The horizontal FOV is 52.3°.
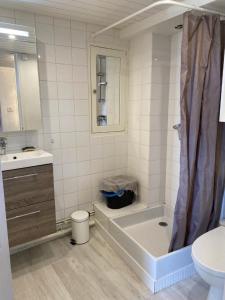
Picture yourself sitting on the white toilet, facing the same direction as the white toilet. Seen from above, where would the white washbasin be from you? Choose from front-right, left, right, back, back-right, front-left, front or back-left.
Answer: front-right

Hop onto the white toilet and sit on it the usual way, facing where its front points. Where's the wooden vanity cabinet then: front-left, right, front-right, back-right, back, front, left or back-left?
front-right

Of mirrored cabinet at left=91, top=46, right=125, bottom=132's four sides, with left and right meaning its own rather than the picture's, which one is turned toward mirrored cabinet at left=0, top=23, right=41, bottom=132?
right

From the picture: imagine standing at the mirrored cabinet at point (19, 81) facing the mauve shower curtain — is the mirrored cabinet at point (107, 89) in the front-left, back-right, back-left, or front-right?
front-left

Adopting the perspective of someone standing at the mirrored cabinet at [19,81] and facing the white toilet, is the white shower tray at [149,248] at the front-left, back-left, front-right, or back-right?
front-left

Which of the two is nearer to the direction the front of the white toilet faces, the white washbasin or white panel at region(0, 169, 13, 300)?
the white panel

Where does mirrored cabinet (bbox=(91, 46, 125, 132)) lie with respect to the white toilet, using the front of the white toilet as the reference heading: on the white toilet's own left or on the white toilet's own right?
on the white toilet's own right

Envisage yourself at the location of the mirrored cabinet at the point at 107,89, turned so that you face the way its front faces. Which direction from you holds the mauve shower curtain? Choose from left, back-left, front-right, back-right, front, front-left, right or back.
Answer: front

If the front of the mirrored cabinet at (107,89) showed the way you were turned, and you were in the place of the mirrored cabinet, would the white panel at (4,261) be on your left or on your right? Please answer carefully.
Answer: on your right

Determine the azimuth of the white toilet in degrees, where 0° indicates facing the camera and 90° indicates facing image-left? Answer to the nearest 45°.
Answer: approximately 45°

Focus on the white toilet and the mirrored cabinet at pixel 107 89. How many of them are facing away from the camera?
0
